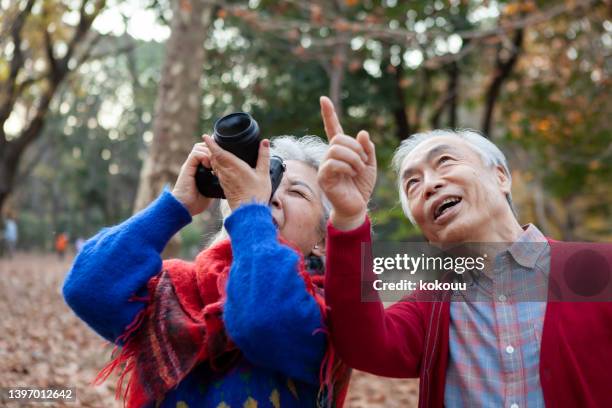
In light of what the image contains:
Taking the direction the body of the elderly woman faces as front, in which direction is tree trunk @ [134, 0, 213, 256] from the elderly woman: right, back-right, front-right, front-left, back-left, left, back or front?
back-right

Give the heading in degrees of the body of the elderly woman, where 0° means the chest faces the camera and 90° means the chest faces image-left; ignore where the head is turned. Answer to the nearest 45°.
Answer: approximately 45°

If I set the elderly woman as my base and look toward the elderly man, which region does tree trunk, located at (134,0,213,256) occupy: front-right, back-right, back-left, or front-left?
back-left

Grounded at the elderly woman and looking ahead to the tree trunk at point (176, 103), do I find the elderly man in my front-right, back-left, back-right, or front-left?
back-right

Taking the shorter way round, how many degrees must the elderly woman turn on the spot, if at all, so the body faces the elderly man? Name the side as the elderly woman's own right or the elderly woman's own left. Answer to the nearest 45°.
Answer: approximately 135° to the elderly woman's own left
